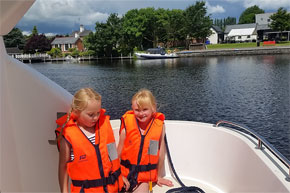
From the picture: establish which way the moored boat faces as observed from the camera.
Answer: facing to the left of the viewer

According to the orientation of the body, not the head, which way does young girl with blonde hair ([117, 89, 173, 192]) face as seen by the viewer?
toward the camera

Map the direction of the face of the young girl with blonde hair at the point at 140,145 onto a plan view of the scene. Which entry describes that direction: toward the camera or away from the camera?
toward the camera

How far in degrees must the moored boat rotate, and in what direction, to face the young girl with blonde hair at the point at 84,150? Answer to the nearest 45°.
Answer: approximately 90° to its left

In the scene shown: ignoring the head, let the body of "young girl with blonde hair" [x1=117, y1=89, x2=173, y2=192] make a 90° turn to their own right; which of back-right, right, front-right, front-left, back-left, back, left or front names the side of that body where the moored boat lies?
right

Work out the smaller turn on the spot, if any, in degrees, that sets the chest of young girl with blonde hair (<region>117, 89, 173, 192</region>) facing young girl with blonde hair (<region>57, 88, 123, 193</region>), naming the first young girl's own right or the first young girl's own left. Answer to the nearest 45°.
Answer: approximately 45° to the first young girl's own right

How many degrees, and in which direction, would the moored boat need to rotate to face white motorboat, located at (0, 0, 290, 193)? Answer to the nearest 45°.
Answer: approximately 90° to its left
